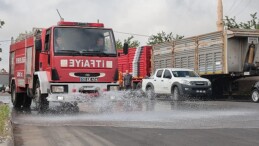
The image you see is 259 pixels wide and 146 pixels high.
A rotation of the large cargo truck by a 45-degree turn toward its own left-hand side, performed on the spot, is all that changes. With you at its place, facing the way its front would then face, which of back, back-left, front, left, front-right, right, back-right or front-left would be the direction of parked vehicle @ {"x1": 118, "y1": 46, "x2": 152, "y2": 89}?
back-left

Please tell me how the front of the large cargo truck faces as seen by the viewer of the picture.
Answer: facing the viewer and to the right of the viewer

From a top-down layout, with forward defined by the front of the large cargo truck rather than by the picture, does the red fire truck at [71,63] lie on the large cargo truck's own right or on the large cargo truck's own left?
on the large cargo truck's own right

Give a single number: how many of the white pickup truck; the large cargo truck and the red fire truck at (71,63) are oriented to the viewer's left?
0

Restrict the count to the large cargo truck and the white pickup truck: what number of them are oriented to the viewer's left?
0

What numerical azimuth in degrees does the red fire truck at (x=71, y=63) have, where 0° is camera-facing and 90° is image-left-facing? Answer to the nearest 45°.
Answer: approximately 315°

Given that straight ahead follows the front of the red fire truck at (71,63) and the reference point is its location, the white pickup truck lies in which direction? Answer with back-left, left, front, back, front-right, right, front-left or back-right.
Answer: left

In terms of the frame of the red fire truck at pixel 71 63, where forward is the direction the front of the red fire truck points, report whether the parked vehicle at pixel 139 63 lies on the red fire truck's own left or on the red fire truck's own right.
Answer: on the red fire truck's own left
